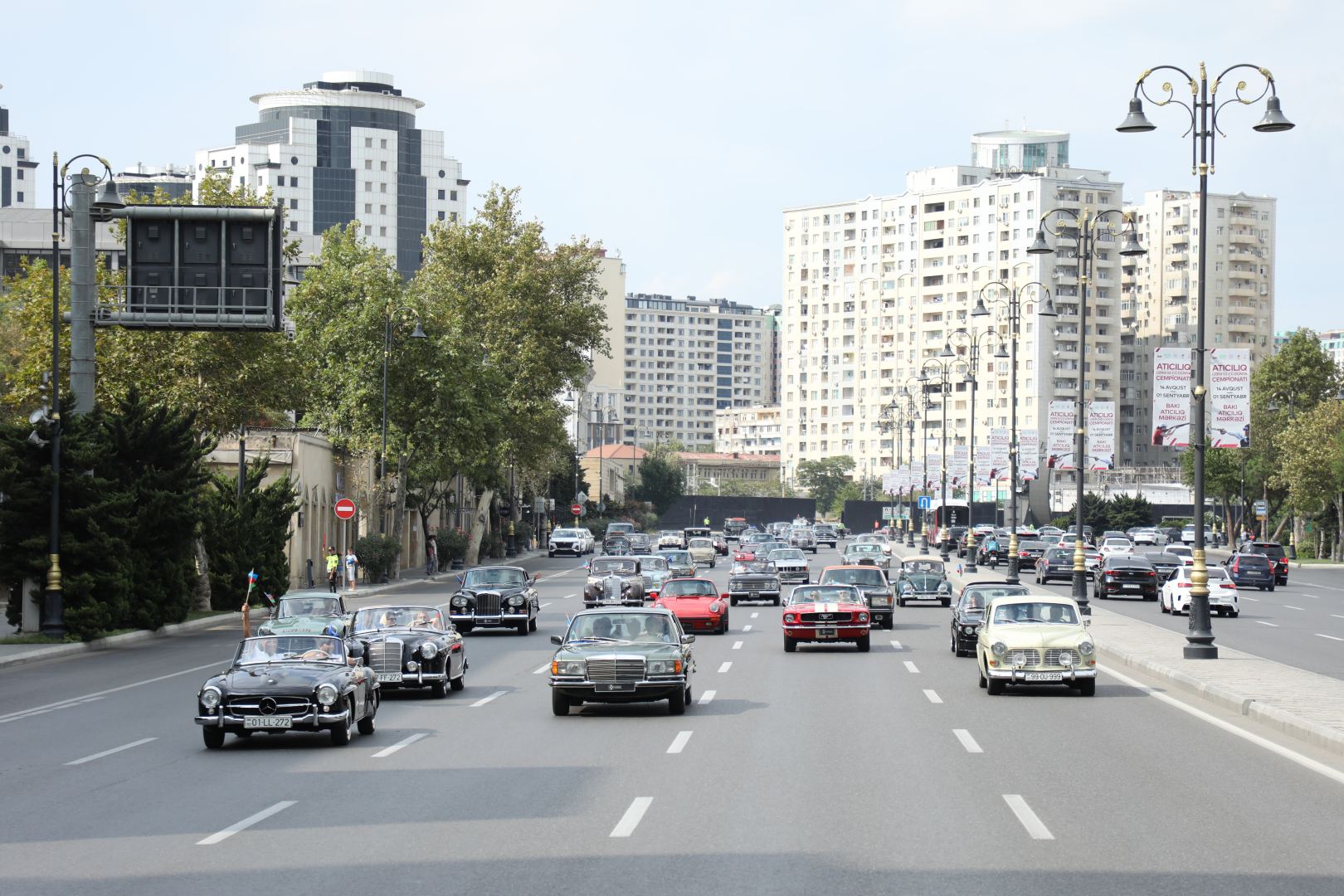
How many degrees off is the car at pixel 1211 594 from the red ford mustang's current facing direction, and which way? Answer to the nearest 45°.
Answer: approximately 135° to its left

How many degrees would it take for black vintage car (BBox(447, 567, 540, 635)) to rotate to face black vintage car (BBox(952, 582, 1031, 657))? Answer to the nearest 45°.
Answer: approximately 45° to its left

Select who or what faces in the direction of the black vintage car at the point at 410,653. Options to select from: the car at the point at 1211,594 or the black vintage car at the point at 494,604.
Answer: the black vintage car at the point at 494,604

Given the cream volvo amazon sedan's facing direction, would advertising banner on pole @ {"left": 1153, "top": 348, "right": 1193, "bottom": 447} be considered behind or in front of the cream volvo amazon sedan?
behind

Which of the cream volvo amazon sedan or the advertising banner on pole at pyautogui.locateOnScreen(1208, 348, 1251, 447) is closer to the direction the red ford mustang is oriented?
the cream volvo amazon sedan

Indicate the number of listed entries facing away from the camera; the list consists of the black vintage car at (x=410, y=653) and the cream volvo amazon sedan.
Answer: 0

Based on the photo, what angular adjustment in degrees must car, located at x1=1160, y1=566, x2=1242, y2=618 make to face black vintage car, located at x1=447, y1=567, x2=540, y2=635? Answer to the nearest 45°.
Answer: approximately 135° to its left

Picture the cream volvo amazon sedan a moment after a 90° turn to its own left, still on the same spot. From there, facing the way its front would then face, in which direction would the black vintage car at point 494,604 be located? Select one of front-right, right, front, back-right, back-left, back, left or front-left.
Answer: back-left

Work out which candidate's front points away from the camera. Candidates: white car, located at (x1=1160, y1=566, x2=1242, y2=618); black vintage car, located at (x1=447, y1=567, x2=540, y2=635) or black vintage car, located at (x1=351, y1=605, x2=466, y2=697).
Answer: the white car

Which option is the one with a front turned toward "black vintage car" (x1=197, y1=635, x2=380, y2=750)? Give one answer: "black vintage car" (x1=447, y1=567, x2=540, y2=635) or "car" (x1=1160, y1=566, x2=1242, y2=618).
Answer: "black vintage car" (x1=447, y1=567, x2=540, y2=635)

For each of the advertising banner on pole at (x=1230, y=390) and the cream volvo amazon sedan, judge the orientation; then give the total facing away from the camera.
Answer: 0

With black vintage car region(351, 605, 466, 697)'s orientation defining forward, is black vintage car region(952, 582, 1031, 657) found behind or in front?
behind

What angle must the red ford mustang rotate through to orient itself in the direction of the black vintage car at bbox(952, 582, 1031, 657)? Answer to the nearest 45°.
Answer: approximately 90° to its left
